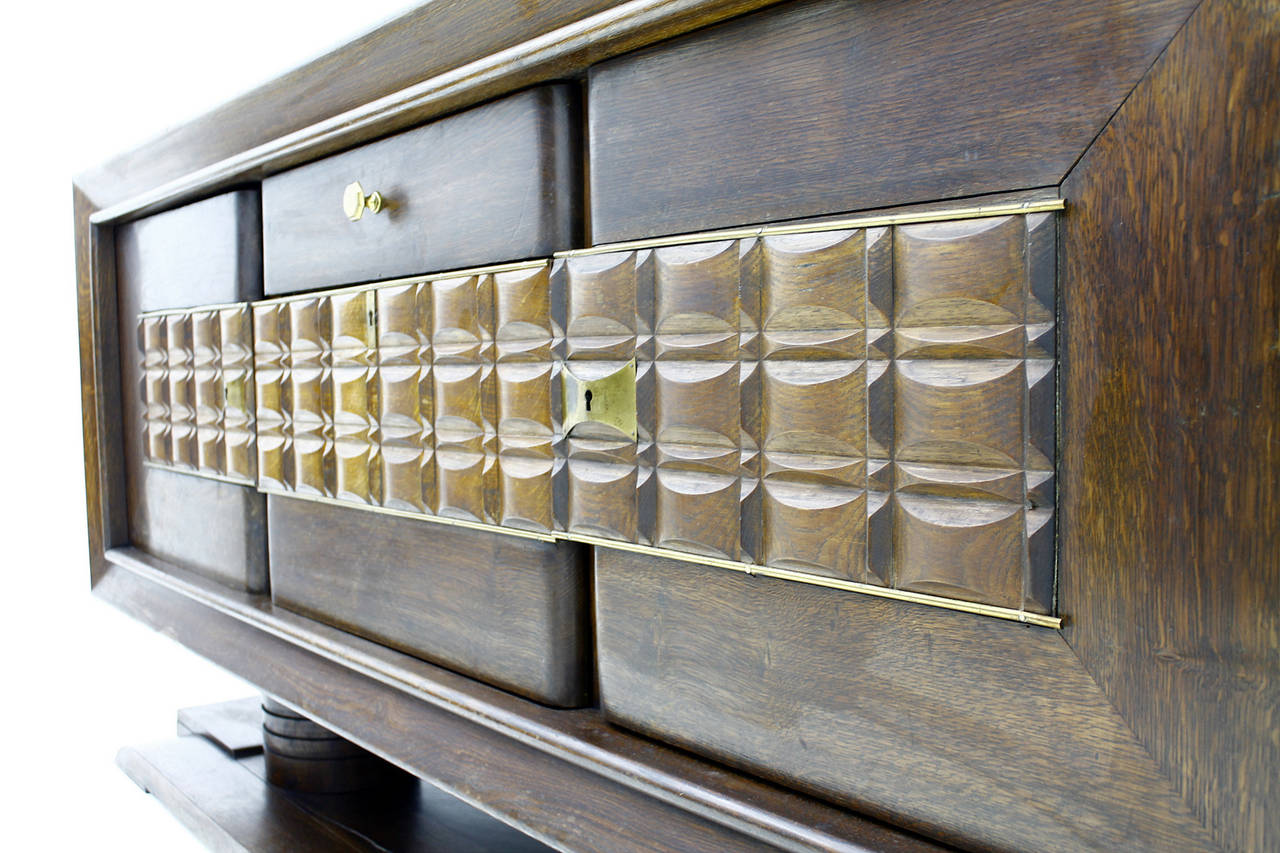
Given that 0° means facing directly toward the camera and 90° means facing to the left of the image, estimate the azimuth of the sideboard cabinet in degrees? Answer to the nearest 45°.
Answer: approximately 45°
